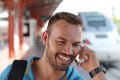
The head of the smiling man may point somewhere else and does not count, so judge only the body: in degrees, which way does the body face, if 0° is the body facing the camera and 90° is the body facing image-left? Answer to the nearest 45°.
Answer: approximately 315°
